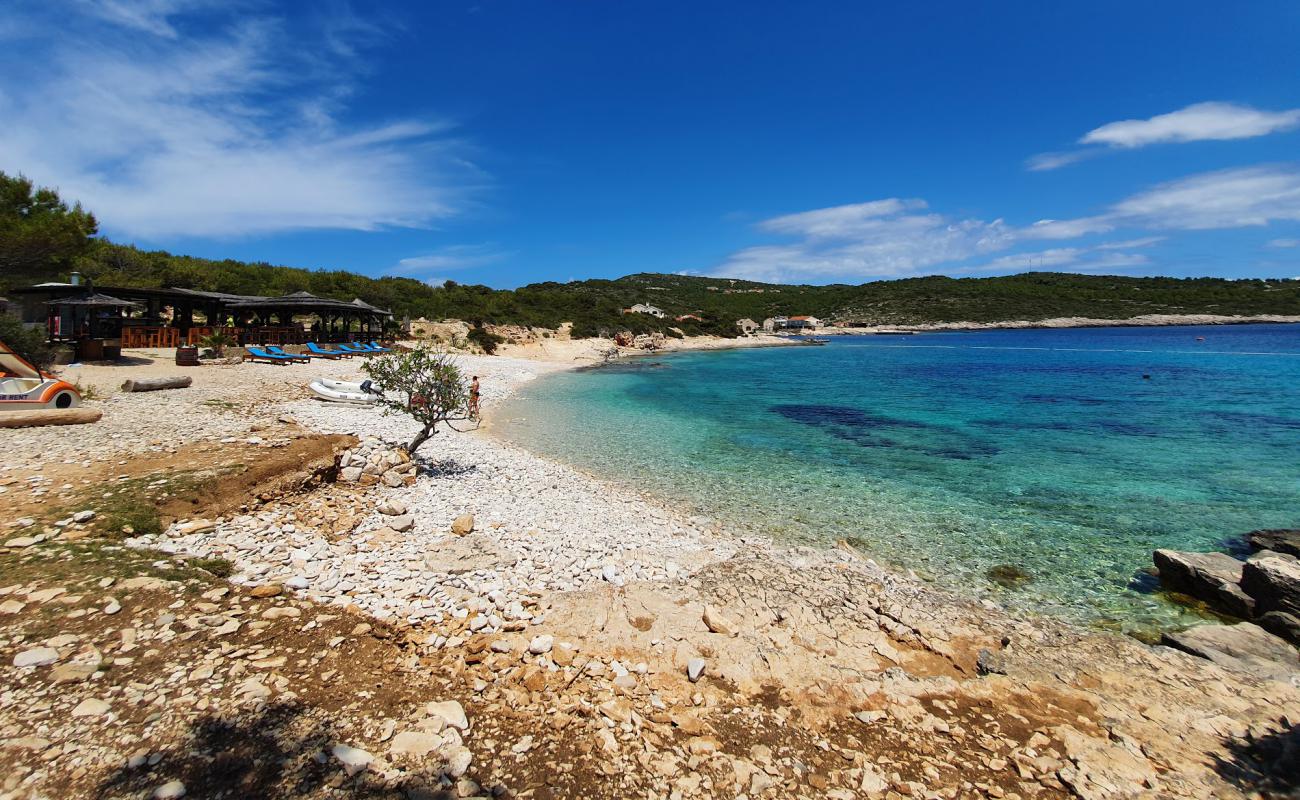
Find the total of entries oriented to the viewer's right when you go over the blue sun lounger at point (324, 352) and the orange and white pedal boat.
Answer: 2

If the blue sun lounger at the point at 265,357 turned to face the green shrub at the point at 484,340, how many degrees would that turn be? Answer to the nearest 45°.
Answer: approximately 45° to its left

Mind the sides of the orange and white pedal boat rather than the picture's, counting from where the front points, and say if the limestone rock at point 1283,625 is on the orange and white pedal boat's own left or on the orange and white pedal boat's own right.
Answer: on the orange and white pedal boat's own right

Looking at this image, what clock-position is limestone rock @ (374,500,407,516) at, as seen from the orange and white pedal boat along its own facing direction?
The limestone rock is roughly at 2 o'clock from the orange and white pedal boat.

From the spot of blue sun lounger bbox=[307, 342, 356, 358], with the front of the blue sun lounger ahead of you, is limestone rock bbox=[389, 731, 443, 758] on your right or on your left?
on your right

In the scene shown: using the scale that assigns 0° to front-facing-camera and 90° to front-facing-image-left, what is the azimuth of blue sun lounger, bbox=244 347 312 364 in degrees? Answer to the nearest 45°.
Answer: approximately 270°

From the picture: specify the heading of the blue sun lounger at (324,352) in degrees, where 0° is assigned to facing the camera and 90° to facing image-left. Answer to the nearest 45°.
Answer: approximately 270°

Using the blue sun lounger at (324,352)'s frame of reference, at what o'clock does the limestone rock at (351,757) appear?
The limestone rock is roughly at 3 o'clock from the blue sun lounger.
